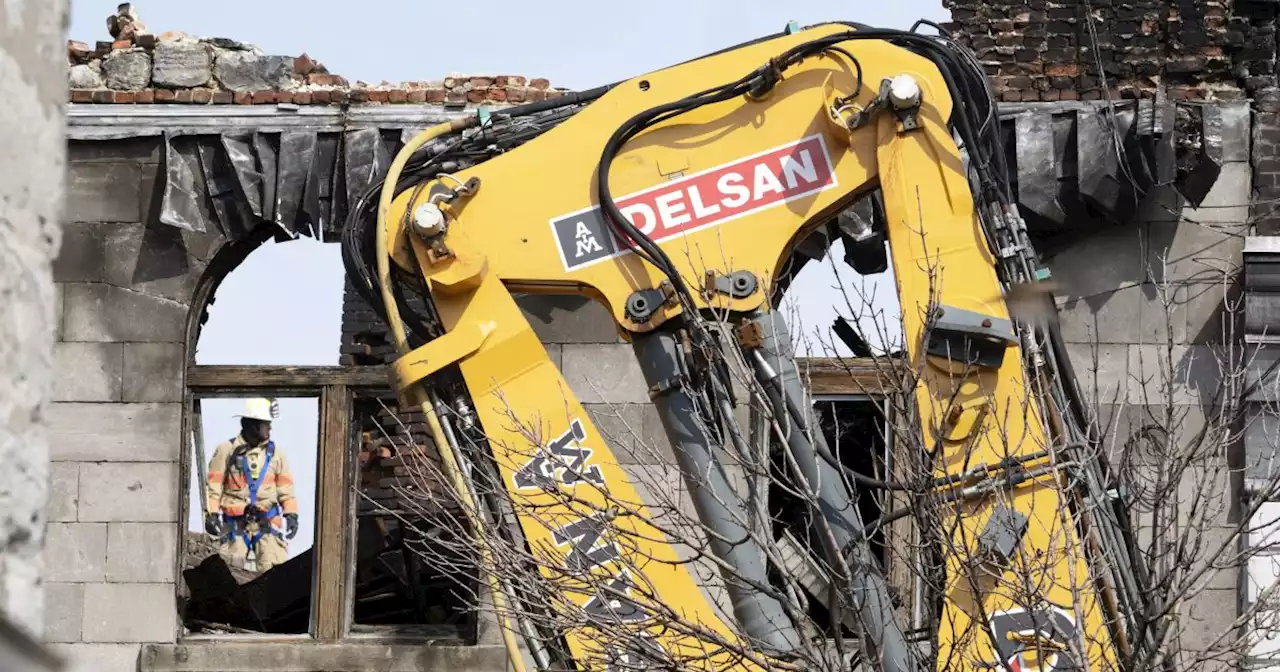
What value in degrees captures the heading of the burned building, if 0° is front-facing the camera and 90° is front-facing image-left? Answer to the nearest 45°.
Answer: approximately 0°

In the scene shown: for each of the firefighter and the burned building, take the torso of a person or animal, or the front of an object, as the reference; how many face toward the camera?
2
